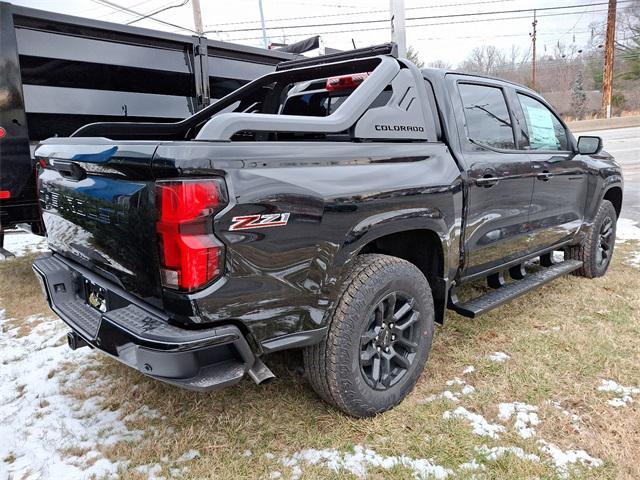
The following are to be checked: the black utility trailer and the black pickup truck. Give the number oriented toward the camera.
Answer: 0

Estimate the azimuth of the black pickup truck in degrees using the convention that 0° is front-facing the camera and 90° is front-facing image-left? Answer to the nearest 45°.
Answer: approximately 225°

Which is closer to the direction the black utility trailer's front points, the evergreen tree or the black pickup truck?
the evergreen tree

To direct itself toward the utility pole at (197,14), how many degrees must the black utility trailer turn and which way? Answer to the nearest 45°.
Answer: approximately 45° to its left

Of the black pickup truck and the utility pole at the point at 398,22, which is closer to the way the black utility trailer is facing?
the utility pole

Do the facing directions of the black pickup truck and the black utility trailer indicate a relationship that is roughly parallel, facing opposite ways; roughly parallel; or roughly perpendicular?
roughly parallel

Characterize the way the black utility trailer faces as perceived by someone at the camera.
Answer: facing away from the viewer and to the right of the viewer

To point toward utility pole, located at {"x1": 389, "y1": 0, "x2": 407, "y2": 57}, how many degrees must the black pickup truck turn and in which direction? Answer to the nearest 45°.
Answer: approximately 45° to its left

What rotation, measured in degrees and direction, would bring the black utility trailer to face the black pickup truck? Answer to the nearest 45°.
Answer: approximately 135° to its right

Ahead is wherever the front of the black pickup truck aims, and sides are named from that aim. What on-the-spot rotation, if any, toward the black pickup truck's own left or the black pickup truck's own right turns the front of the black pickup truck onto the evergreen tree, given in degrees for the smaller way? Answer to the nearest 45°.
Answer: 0° — it already faces it

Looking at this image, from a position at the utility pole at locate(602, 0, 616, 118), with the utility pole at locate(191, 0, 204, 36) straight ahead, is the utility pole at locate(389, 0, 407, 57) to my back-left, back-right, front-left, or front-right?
front-left

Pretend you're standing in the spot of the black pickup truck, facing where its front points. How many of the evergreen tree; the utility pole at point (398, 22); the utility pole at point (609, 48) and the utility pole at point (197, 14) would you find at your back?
0

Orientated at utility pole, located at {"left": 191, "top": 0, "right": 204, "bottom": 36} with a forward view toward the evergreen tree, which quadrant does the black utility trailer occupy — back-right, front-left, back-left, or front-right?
back-right
